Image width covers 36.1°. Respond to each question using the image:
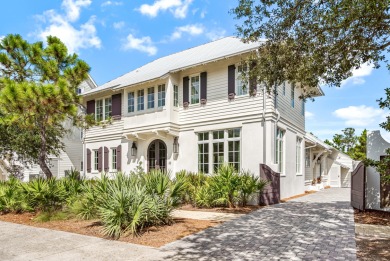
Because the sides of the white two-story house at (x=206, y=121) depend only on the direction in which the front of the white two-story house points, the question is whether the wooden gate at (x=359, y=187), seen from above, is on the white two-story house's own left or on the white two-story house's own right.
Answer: on the white two-story house's own left

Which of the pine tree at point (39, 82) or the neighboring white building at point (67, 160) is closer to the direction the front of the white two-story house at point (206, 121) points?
the pine tree

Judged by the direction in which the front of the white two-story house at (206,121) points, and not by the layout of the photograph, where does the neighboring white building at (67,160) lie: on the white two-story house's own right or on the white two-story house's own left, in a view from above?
on the white two-story house's own right

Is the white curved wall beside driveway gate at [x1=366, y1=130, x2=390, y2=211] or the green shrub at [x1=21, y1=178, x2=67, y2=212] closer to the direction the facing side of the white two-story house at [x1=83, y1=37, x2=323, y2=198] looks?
the green shrub

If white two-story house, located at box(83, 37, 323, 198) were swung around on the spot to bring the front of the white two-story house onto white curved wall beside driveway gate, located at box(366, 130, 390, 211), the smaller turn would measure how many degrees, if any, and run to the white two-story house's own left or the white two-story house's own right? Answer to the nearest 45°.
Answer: approximately 90° to the white two-story house's own left

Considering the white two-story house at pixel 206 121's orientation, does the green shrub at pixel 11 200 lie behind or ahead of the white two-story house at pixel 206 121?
ahead

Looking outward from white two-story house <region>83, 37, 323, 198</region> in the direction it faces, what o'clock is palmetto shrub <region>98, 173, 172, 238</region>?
The palmetto shrub is roughly at 11 o'clock from the white two-story house.

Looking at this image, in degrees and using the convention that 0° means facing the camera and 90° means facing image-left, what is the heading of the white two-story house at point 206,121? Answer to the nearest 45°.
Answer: approximately 45°

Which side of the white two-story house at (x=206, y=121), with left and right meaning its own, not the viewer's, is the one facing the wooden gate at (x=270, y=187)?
left

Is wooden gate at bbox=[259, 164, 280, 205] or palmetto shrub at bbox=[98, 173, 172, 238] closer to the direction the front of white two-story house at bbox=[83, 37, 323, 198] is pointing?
the palmetto shrub
